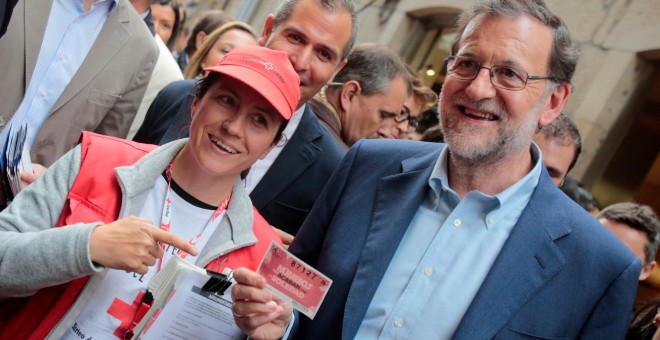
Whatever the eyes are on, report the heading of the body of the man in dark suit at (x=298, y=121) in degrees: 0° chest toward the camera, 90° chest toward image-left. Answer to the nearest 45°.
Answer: approximately 0°

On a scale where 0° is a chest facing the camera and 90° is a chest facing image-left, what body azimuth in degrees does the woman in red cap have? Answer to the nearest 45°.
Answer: approximately 0°

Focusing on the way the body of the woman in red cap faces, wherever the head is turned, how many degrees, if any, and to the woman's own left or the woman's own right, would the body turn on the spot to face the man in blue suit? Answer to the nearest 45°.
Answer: approximately 90° to the woman's own left

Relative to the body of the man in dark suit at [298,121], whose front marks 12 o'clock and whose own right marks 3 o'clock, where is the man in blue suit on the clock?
The man in blue suit is roughly at 11 o'clock from the man in dark suit.

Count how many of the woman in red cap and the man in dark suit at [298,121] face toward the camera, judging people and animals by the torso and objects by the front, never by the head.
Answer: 2

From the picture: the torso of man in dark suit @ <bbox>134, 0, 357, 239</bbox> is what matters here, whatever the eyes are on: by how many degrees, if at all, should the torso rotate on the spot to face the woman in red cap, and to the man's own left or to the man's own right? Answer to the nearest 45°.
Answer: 0° — they already face them

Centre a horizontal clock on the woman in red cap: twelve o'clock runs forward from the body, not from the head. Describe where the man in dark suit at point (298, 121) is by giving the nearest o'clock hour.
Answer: The man in dark suit is roughly at 7 o'clock from the woman in red cap.
